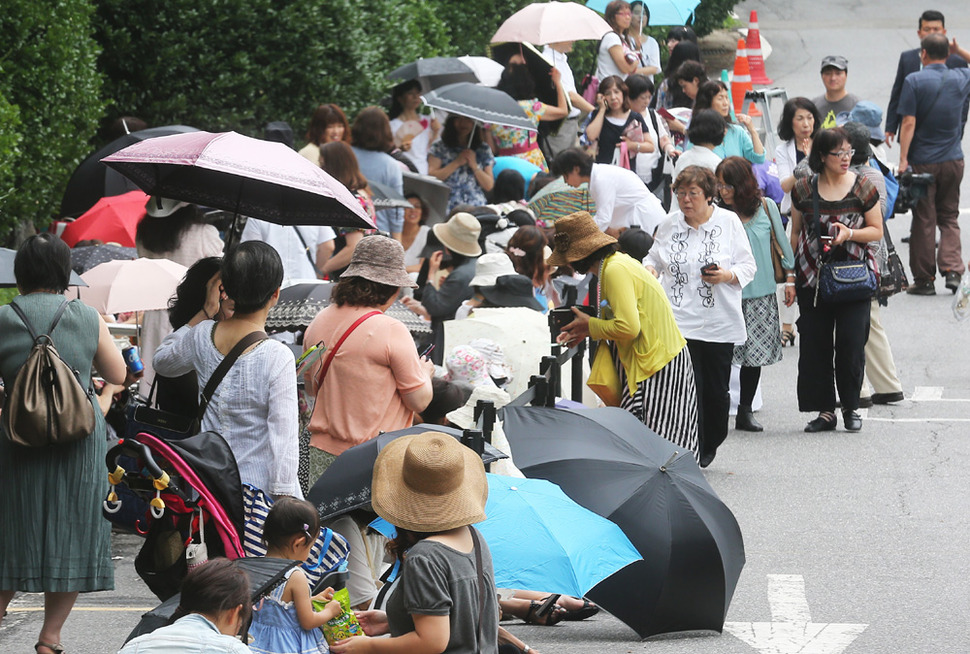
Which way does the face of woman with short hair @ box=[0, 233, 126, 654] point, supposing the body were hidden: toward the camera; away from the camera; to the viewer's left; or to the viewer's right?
away from the camera

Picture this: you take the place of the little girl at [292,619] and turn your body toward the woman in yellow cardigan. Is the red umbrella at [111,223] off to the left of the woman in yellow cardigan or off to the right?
left

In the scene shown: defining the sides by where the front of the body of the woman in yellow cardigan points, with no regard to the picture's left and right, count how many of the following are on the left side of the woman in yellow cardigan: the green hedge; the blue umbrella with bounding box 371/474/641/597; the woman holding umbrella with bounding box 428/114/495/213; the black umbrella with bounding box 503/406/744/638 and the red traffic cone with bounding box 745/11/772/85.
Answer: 2

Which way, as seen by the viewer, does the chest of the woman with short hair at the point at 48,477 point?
away from the camera

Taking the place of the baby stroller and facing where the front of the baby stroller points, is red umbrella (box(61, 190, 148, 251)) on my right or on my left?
on my left

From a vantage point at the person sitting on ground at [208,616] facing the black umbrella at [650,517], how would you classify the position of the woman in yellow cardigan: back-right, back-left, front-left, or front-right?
front-left

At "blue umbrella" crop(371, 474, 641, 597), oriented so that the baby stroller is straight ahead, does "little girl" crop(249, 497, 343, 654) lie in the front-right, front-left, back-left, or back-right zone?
front-left

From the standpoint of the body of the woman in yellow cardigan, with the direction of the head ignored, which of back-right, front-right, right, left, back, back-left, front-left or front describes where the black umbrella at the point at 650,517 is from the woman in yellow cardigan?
left

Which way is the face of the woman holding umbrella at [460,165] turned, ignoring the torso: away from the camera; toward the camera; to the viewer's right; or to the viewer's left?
toward the camera

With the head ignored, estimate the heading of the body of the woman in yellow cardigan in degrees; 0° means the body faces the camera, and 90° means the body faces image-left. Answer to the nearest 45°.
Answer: approximately 90°

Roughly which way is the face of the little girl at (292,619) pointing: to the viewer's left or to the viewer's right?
to the viewer's right

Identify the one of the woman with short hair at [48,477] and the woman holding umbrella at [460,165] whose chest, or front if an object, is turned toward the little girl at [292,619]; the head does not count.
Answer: the woman holding umbrella

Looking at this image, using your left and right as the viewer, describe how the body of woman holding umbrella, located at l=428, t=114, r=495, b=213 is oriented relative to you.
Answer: facing the viewer

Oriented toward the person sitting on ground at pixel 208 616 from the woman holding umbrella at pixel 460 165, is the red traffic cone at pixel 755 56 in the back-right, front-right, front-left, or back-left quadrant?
back-left

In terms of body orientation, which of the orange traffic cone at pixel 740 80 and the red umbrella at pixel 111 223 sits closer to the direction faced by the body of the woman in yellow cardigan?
the red umbrella
